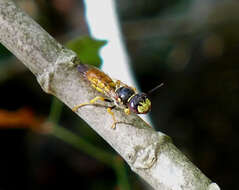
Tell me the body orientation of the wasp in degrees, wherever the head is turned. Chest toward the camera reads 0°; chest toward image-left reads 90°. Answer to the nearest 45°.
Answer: approximately 315°
